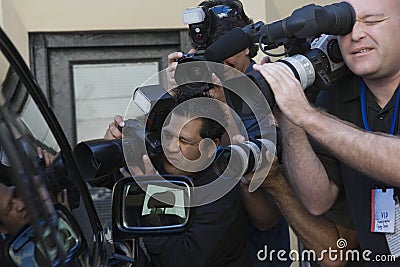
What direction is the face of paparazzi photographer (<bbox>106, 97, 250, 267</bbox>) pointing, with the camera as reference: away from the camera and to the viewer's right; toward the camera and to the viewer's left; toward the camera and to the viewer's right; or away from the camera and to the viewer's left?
toward the camera and to the viewer's left

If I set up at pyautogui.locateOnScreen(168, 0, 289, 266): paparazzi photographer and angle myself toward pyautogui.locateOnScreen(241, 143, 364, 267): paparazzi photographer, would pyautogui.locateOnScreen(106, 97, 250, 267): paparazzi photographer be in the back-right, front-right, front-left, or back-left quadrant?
front-right

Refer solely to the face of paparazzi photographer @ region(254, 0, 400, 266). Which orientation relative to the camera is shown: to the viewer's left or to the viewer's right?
to the viewer's left

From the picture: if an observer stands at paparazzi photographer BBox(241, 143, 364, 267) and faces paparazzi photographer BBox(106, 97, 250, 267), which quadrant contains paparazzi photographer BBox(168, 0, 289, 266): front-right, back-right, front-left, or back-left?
front-right

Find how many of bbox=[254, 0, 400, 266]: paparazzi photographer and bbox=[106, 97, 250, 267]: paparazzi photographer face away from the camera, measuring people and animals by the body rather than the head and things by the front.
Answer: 0

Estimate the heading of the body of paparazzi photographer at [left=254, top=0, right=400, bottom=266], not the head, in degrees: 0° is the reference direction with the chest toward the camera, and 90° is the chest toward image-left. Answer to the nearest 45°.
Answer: approximately 45°

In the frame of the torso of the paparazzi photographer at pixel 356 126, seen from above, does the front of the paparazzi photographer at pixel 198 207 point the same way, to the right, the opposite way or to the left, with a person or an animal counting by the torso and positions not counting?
the same way

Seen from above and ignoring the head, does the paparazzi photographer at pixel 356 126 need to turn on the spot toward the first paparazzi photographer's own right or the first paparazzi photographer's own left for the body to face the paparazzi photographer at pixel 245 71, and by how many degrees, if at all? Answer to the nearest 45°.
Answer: approximately 90° to the first paparazzi photographer's own right

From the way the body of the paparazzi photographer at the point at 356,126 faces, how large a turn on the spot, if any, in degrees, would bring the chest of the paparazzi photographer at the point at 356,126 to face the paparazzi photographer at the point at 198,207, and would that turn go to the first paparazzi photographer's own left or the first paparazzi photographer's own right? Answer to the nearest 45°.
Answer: approximately 45° to the first paparazzi photographer's own right
